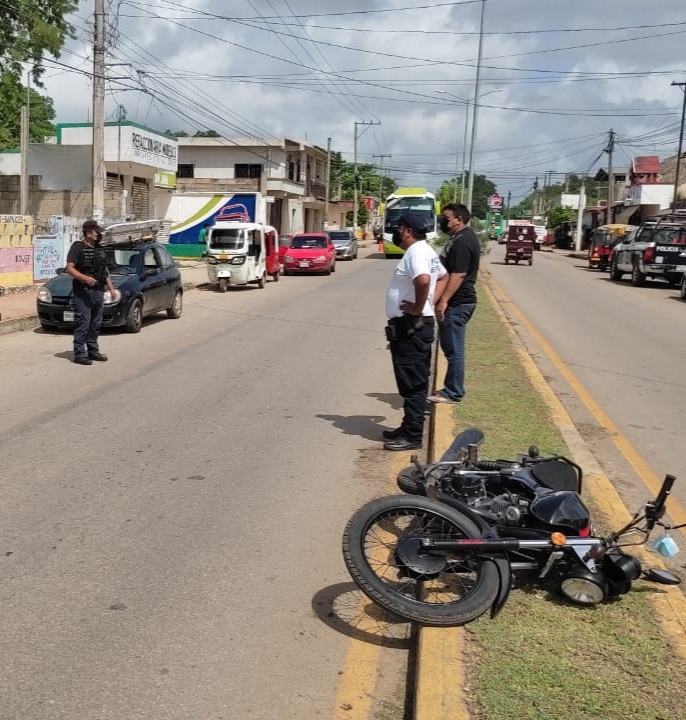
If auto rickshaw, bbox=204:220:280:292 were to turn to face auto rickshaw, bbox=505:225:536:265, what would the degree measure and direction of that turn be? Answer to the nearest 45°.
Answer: approximately 180°

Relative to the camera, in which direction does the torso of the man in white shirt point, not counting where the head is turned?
to the viewer's left

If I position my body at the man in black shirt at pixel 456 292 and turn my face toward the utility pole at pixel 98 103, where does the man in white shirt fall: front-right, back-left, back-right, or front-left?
back-left

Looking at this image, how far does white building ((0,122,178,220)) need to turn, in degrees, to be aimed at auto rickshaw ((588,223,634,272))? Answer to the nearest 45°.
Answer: approximately 45° to its left

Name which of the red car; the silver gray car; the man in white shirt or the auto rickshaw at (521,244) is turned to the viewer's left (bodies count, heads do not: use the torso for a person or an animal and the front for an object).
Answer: the man in white shirt

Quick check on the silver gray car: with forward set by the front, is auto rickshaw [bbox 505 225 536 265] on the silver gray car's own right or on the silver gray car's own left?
on the silver gray car's own left

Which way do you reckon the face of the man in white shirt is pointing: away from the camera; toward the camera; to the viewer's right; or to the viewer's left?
to the viewer's left

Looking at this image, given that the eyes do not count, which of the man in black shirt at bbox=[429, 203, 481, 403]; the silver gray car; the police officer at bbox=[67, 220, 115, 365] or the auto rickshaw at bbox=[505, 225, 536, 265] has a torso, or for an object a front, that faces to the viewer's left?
the man in black shirt

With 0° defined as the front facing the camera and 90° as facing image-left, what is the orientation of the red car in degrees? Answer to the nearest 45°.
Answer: approximately 0°

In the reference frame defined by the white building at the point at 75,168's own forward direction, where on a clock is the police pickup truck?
The police pickup truck is roughly at 11 o'clock from the white building.

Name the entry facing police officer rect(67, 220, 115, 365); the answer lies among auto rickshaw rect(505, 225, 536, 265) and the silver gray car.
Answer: the silver gray car

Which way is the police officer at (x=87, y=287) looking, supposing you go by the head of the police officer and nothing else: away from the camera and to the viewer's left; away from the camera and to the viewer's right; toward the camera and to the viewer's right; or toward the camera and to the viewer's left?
toward the camera and to the viewer's right

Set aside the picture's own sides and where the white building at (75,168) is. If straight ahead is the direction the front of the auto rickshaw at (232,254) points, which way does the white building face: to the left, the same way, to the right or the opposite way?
to the left
